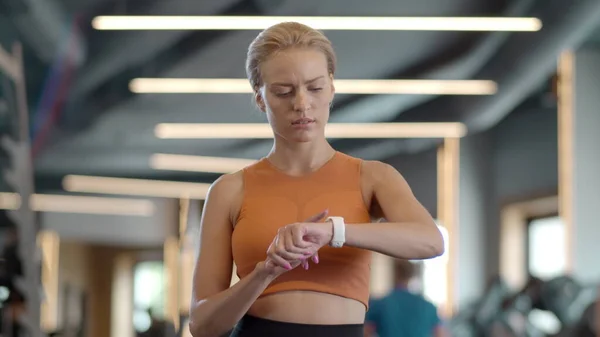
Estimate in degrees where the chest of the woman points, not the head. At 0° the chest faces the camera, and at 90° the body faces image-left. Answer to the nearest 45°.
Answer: approximately 0°

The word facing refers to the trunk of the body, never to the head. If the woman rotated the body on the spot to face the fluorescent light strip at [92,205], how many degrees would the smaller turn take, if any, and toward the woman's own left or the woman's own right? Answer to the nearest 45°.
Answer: approximately 180°

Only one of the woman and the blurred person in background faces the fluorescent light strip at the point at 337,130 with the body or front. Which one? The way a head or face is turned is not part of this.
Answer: the blurred person in background

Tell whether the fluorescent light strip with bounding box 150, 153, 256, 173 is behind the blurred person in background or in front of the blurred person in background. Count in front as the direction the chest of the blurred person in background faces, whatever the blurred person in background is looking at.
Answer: in front

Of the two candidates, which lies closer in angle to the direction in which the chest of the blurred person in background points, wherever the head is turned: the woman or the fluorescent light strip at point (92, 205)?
the fluorescent light strip

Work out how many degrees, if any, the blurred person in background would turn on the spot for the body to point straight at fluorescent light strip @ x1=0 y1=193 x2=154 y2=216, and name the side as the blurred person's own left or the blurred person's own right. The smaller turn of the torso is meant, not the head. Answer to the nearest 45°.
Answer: approximately 45° to the blurred person's own left

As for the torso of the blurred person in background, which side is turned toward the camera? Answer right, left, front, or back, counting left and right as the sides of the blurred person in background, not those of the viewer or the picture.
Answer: back

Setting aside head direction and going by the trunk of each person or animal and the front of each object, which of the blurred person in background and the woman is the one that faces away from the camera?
the blurred person in background

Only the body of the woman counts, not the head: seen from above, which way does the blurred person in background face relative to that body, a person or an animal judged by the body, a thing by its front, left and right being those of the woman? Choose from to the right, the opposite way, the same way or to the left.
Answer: the opposite way

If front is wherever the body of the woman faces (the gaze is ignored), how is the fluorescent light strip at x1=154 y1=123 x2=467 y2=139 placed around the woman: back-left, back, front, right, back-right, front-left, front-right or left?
back

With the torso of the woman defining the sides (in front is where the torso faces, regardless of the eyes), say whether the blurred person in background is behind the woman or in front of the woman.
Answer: behind

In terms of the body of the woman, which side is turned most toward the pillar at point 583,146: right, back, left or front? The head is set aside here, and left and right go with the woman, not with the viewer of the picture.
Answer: back

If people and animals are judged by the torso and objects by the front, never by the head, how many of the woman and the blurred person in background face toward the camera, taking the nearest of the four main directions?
1
